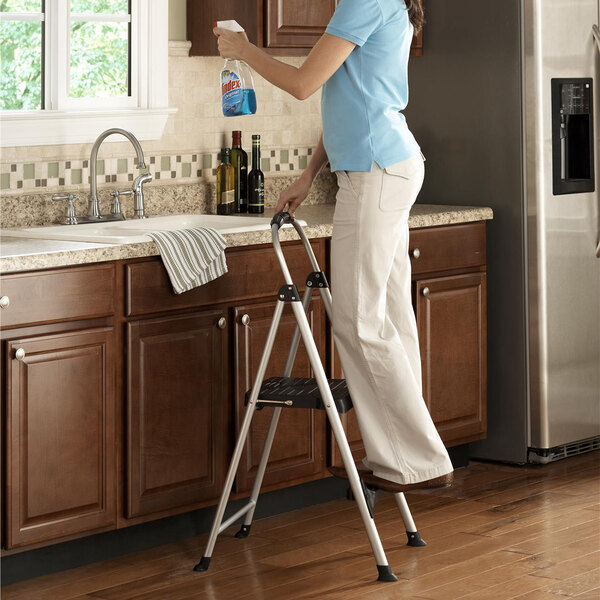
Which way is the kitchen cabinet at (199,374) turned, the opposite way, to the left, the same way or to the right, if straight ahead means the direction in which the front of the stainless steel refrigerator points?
the same way

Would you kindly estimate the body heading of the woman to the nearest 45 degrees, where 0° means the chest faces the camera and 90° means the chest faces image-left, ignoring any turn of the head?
approximately 90°

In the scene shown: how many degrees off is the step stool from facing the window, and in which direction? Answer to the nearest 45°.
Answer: approximately 135° to its left

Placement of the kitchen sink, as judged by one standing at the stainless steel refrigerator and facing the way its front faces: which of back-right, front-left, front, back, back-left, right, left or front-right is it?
right

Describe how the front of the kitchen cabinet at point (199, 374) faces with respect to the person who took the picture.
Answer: facing the viewer and to the right of the viewer

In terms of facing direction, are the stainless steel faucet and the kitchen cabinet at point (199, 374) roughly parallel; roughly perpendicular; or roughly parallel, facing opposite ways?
roughly parallel

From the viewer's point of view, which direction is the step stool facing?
to the viewer's right

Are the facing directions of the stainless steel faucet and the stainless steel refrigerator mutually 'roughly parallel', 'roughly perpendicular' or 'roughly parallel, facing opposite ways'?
roughly parallel

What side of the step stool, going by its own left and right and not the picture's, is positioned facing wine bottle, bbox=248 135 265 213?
left

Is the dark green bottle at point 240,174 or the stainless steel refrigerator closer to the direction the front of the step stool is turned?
the stainless steel refrigerator
